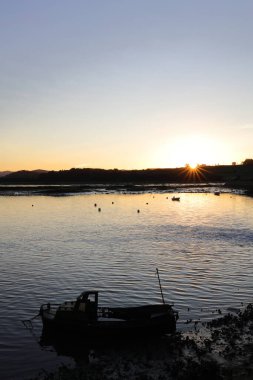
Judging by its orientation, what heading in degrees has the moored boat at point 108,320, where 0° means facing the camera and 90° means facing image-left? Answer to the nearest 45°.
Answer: approximately 90°
